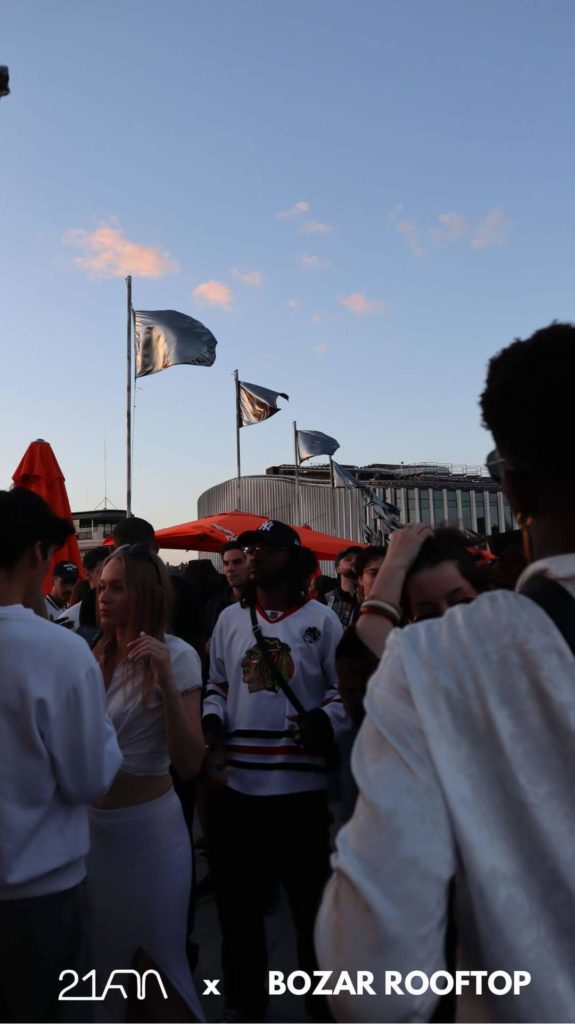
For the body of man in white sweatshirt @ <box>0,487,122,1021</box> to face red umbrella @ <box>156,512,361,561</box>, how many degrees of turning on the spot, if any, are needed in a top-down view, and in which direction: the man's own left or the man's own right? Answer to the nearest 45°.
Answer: approximately 45° to the man's own left

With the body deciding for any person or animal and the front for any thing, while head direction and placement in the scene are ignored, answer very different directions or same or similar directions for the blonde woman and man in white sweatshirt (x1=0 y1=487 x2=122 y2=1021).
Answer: very different directions

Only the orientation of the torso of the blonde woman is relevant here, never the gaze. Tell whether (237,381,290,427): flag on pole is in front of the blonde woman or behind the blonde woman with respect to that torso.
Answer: behind

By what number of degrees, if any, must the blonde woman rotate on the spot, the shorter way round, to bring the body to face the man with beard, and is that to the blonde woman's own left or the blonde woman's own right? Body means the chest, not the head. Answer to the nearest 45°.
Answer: approximately 180°

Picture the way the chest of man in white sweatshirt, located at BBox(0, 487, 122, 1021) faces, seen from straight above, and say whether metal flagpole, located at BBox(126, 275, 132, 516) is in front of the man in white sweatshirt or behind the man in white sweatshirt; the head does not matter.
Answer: in front

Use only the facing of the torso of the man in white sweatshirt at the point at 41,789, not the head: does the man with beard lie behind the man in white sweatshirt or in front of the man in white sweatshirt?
in front

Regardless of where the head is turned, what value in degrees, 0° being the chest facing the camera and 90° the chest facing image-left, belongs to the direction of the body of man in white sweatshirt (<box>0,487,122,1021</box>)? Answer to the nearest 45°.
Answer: approximately 225°

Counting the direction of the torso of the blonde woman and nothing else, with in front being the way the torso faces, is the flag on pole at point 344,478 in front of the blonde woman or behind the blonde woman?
behind

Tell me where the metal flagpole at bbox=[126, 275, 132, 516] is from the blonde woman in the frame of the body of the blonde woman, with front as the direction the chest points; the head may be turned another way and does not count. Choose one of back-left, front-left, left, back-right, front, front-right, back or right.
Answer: back-right

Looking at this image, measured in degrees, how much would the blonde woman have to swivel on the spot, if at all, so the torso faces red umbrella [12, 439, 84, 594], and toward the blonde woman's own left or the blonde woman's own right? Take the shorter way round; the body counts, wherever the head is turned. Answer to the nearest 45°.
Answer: approximately 135° to the blonde woman's own right

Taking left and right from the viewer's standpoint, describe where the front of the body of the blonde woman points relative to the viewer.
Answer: facing the viewer and to the left of the viewer

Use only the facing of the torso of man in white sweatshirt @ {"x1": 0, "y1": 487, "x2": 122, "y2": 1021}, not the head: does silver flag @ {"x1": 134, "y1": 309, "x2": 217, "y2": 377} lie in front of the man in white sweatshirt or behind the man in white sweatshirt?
in front
